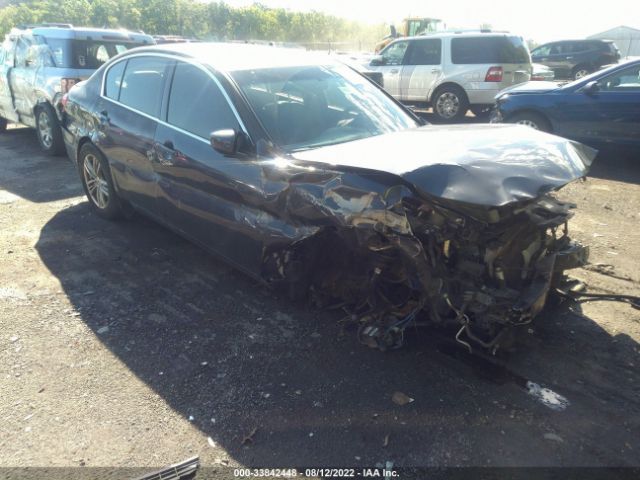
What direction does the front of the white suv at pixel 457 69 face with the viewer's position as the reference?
facing away from the viewer and to the left of the viewer

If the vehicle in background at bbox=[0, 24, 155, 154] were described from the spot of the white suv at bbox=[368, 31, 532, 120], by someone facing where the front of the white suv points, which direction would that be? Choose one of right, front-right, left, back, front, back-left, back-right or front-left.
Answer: left

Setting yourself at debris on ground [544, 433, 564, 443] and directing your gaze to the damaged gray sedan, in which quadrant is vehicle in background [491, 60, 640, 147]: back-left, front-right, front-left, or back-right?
front-right

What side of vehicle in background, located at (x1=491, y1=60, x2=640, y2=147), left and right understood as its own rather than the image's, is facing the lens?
left

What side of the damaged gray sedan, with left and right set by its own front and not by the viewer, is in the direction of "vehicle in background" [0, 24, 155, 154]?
back

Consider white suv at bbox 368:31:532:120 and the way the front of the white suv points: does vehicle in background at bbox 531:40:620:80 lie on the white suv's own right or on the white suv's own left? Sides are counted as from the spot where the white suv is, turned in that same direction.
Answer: on the white suv's own right

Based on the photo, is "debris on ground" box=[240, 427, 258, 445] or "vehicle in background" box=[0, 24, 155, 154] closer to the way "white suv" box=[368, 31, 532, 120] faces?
the vehicle in background

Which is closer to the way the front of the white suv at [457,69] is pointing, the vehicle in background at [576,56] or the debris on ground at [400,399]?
the vehicle in background

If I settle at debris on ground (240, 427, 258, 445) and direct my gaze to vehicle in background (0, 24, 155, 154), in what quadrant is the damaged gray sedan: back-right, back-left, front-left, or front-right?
front-right

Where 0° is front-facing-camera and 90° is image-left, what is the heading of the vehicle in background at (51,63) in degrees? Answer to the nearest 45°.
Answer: approximately 135°
